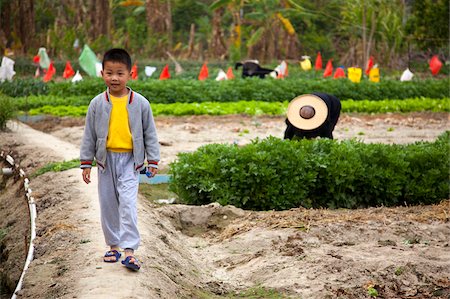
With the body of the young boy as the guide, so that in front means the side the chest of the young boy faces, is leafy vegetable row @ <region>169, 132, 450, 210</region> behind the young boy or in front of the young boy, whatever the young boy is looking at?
behind

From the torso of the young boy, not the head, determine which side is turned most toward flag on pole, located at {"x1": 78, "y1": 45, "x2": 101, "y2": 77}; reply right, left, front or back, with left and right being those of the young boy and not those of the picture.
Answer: back

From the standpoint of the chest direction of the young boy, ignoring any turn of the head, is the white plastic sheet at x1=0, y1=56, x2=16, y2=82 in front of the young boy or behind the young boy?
behind

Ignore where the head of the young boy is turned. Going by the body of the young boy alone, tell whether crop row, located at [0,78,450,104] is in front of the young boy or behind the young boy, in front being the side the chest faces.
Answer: behind

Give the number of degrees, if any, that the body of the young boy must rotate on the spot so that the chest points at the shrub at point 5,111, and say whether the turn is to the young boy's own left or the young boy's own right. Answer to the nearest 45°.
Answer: approximately 180°

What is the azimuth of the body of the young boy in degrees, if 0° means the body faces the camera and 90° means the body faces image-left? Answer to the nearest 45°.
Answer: approximately 0°
